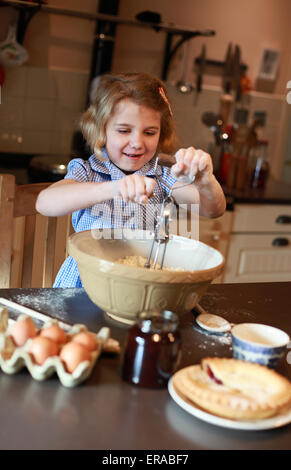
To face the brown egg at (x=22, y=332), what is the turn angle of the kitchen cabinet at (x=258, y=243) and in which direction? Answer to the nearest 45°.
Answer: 0° — it already faces it

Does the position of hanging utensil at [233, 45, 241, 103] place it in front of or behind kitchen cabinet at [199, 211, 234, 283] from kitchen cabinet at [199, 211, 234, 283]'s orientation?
behind

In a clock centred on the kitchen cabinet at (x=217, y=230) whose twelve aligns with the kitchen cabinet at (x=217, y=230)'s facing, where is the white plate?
The white plate is roughly at 12 o'clock from the kitchen cabinet.

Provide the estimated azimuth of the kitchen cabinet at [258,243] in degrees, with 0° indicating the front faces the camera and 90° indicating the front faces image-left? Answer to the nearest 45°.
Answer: approximately 0°

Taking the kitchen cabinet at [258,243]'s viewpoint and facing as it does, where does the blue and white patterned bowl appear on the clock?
The blue and white patterned bowl is roughly at 12 o'clock from the kitchen cabinet.

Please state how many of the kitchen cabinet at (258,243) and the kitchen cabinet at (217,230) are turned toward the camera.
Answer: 2

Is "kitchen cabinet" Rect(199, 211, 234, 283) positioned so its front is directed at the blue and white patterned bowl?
yes

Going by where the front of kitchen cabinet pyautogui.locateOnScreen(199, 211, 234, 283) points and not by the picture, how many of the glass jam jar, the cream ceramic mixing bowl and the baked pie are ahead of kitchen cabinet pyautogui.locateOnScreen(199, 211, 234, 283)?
3

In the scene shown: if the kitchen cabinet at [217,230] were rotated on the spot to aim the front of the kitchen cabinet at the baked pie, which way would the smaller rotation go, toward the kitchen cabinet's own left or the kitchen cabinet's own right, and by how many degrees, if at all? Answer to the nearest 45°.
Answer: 0° — it already faces it
